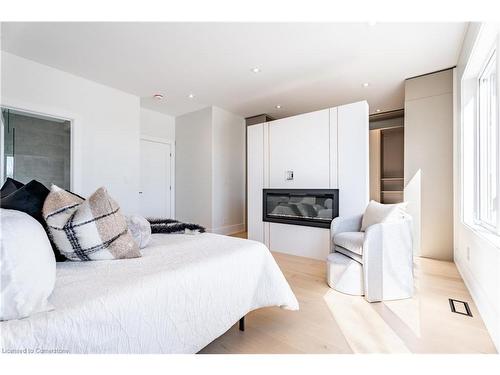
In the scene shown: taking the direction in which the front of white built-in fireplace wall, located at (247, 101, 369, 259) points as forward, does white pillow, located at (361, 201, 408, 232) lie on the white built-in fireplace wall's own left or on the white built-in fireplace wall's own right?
on the white built-in fireplace wall's own left

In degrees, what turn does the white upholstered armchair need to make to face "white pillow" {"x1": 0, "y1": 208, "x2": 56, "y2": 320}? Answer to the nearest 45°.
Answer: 0° — it already faces it

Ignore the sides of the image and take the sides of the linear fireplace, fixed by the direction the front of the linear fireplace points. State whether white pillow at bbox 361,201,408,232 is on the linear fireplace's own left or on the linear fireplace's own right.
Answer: on the linear fireplace's own left

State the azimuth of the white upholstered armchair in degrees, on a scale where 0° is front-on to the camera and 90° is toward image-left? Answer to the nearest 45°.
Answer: approximately 45°

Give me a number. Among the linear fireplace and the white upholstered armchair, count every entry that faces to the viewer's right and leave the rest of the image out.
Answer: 0

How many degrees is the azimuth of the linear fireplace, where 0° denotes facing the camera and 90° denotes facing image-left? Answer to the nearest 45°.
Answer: approximately 45°

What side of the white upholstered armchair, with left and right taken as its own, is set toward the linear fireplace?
right

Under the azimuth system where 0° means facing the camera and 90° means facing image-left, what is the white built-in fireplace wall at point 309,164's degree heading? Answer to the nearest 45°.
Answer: approximately 45°

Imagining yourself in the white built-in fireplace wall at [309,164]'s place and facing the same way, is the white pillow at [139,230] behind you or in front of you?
in front

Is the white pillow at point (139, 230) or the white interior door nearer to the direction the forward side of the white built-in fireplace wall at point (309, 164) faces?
the white pillow

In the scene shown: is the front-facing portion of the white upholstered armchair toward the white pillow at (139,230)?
yes
